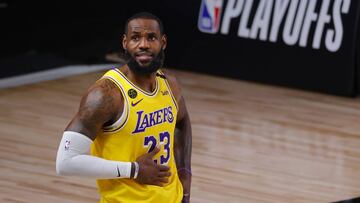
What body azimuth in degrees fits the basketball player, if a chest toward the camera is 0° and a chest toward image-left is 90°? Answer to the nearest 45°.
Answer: approximately 315°
